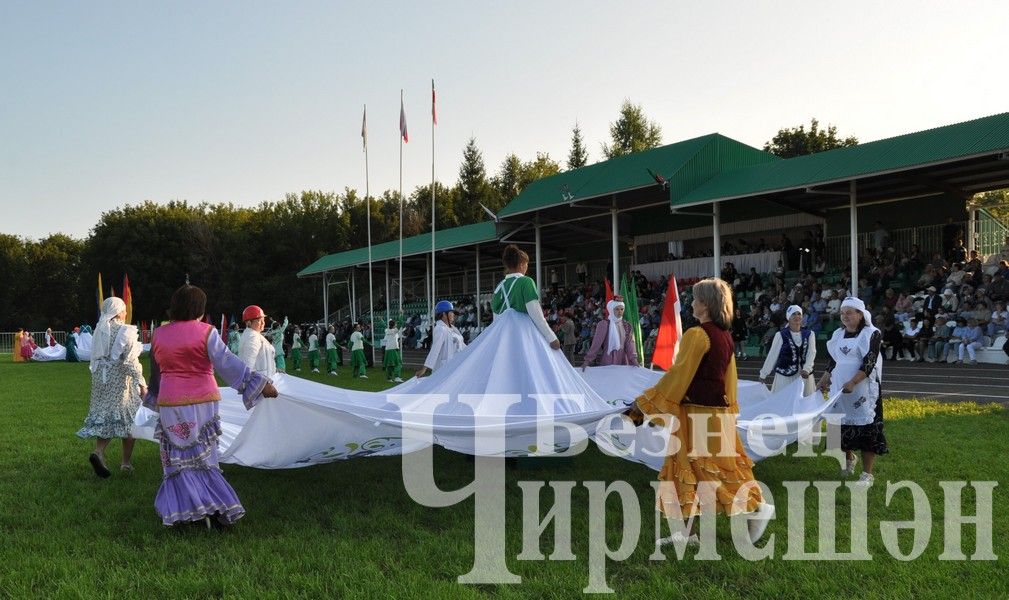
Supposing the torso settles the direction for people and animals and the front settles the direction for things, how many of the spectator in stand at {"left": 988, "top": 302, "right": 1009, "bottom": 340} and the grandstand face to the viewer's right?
0

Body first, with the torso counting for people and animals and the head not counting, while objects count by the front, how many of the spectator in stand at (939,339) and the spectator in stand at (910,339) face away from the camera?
0

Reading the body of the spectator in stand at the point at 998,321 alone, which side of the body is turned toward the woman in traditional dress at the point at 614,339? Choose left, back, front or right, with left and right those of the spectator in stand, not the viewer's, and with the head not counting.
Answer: front

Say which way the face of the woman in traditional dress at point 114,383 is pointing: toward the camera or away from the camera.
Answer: away from the camera

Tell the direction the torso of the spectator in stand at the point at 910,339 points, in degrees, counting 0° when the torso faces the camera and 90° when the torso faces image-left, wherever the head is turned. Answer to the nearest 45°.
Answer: approximately 45°

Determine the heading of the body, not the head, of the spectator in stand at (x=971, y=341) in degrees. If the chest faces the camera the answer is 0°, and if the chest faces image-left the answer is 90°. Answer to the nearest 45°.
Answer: approximately 45°

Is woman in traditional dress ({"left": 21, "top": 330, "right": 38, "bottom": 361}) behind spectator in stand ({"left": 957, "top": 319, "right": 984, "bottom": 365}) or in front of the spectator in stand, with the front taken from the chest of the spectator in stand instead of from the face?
in front

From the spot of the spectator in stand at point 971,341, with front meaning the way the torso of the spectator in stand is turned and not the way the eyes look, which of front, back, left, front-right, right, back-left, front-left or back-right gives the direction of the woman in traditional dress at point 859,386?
front-left

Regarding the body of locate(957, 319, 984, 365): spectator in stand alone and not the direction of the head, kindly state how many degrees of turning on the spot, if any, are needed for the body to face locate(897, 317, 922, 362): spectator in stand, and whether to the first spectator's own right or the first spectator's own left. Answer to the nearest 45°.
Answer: approximately 90° to the first spectator's own right

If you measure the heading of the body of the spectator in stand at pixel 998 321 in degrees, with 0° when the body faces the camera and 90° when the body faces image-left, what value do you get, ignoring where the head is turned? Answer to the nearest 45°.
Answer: approximately 45°

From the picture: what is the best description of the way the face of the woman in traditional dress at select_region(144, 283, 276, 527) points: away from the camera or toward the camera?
away from the camera

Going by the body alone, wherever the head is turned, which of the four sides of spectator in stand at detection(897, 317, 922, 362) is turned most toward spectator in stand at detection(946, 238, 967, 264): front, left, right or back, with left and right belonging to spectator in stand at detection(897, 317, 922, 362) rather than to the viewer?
back
